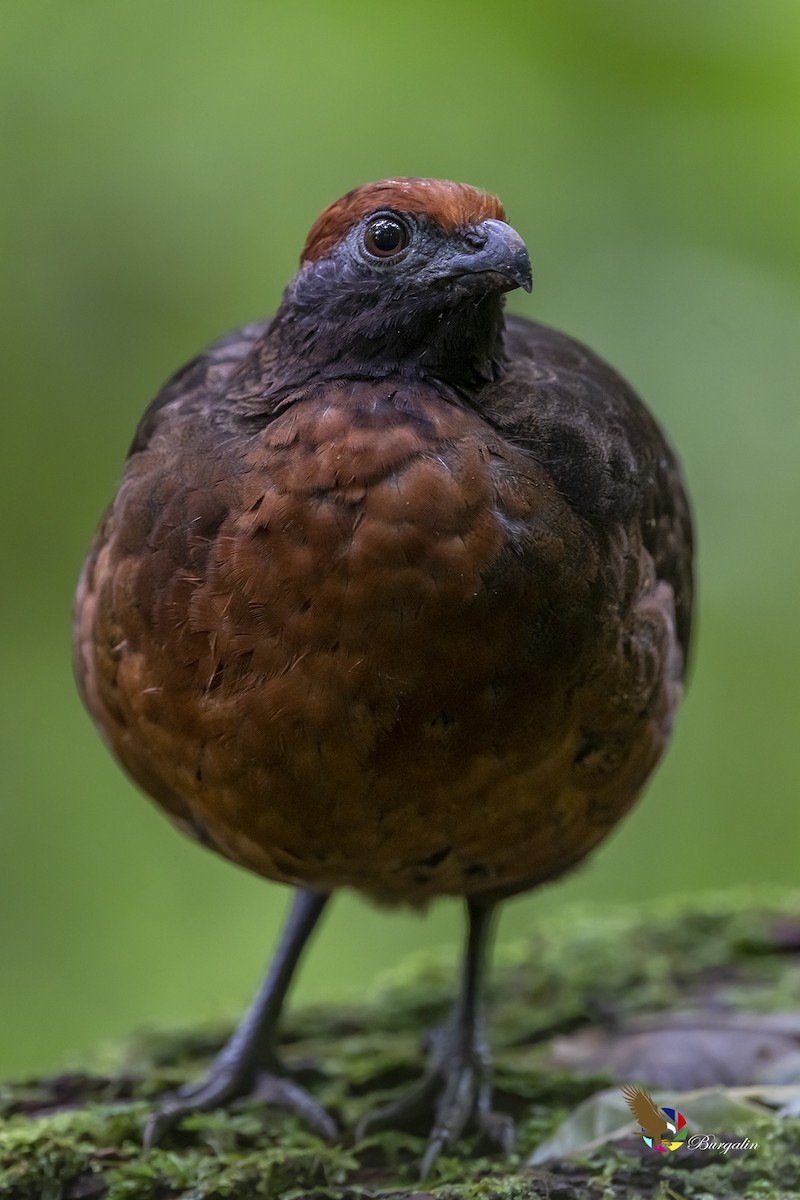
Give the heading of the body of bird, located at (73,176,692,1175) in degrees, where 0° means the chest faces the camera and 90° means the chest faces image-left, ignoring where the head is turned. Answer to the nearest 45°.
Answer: approximately 0°
